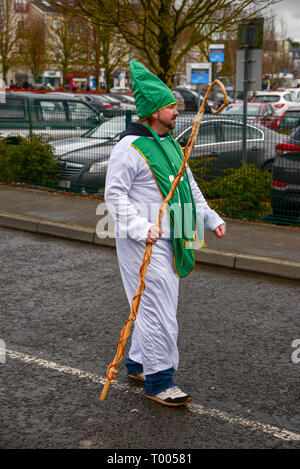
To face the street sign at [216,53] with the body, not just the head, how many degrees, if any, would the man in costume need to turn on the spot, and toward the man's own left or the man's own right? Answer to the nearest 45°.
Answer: approximately 135° to the man's own left

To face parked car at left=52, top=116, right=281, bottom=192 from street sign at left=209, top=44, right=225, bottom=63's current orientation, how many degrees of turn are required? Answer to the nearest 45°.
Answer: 0° — it already faces it

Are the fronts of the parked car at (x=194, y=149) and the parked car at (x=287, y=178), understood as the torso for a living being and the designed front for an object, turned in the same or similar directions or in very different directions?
very different directions

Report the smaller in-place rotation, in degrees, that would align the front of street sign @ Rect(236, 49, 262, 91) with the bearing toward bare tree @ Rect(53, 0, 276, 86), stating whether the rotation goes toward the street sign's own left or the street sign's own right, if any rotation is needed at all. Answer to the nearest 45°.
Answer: approximately 90° to the street sign's own left

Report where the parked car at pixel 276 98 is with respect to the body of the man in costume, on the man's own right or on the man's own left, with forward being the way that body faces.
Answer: on the man's own left

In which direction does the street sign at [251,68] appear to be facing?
away from the camera

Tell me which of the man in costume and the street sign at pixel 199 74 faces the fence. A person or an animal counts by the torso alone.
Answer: the street sign

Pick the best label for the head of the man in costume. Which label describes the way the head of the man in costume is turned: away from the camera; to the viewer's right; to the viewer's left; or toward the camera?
to the viewer's right

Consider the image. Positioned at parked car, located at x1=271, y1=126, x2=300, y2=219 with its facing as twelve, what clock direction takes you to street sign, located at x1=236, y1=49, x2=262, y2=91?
The street sign is roughly at 10 o'clock from the parked car.
